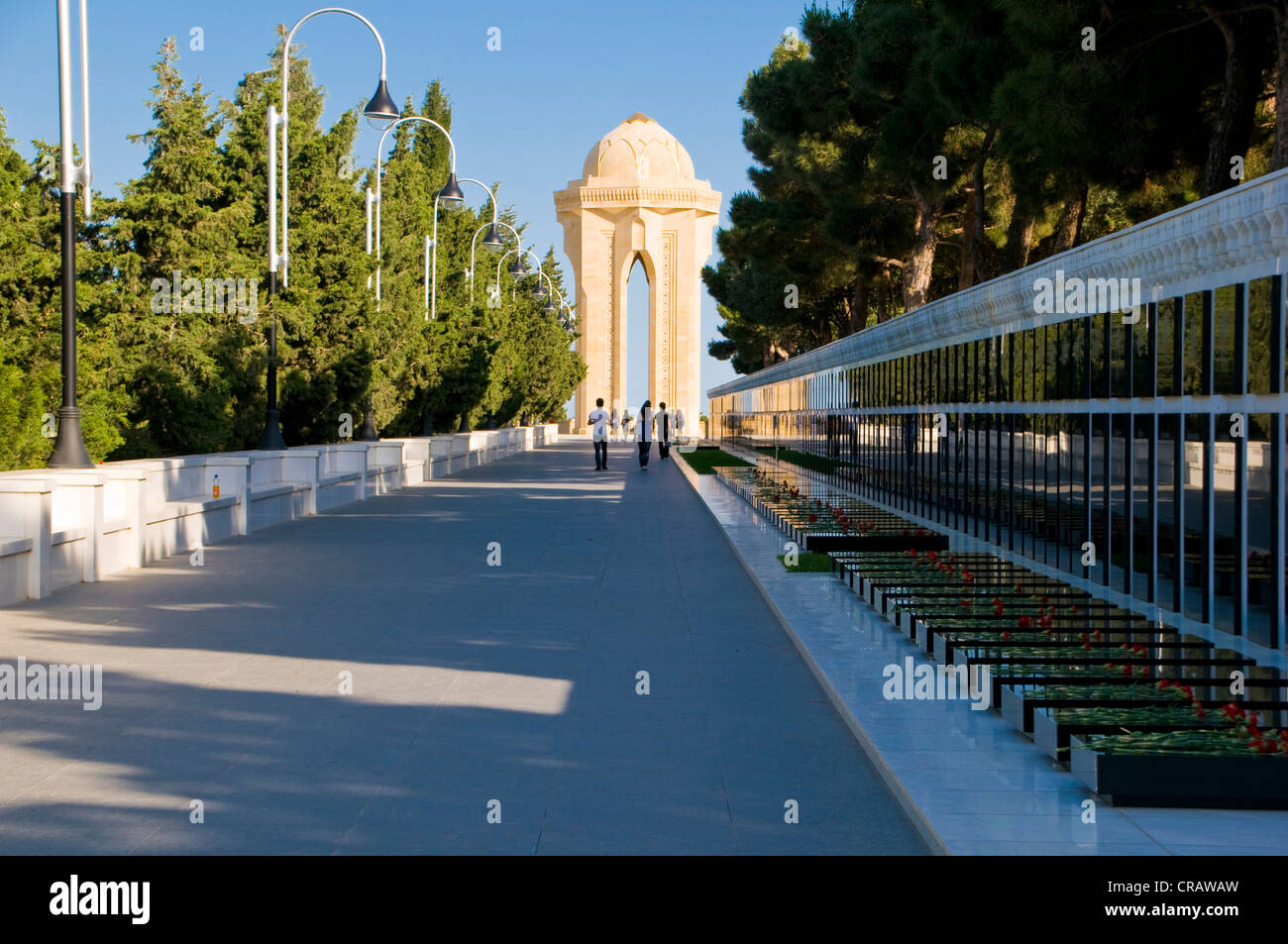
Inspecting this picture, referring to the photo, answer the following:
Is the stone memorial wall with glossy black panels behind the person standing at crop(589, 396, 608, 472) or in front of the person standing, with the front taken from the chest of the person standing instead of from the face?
behind

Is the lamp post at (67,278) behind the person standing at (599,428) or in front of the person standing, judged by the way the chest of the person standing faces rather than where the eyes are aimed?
behind

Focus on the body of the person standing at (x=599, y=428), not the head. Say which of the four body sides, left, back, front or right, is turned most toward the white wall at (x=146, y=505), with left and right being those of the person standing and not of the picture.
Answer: back

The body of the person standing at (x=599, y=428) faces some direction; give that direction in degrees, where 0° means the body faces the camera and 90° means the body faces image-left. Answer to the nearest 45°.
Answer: approximately 180°
